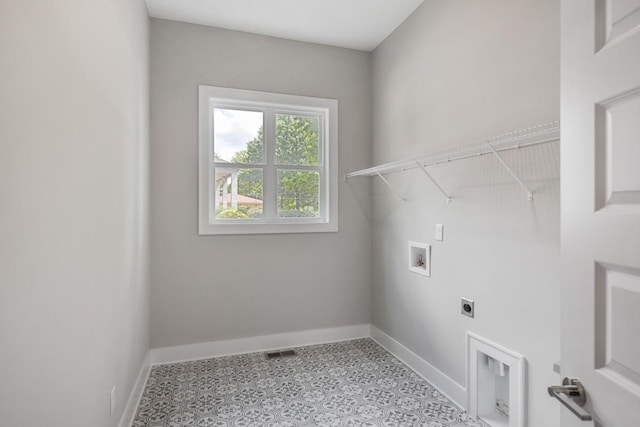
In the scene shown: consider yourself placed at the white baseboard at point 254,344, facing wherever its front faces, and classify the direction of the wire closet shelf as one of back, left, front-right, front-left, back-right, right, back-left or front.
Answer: front-left

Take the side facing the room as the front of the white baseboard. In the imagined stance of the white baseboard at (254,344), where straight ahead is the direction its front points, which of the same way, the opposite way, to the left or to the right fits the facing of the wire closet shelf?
to the right

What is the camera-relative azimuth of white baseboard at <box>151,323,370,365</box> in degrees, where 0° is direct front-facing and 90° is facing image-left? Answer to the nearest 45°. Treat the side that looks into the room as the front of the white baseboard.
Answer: approximately 0°

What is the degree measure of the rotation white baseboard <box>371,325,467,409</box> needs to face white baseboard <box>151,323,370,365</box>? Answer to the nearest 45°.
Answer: approximately 45° to its right

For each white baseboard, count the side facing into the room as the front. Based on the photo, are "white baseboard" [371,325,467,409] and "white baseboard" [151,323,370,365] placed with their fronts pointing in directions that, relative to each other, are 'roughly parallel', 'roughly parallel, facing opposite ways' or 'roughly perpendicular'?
roughly perpendicular

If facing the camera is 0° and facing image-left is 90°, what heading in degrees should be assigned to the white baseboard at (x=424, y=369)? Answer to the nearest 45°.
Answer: approximately 45°

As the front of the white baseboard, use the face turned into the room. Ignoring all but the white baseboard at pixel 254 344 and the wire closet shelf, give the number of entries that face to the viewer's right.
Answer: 0

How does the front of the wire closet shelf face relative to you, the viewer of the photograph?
facing the viewer and to the left of the viewer

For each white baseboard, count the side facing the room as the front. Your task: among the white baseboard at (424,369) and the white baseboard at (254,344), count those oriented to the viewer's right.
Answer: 0

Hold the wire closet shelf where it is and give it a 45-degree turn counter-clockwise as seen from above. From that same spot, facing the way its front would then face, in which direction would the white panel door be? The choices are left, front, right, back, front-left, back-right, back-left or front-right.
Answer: front

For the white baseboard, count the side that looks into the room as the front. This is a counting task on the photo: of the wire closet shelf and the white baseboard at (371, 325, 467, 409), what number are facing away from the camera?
0

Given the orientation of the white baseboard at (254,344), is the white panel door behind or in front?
in front

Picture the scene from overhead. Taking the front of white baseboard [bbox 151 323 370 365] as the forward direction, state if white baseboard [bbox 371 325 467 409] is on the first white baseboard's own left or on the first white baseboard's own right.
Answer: on the first white baseboard's own left
